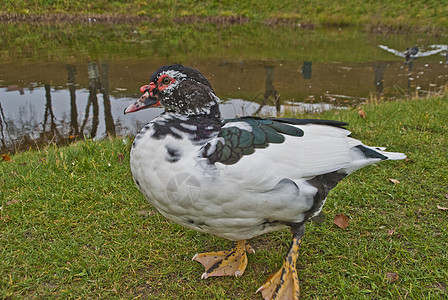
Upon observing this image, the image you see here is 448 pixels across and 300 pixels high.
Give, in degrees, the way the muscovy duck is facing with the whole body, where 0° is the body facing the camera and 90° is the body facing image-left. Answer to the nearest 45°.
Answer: approximately 90°

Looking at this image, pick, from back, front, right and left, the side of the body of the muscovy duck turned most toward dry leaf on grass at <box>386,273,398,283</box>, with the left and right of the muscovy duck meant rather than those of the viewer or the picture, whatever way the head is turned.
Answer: back
